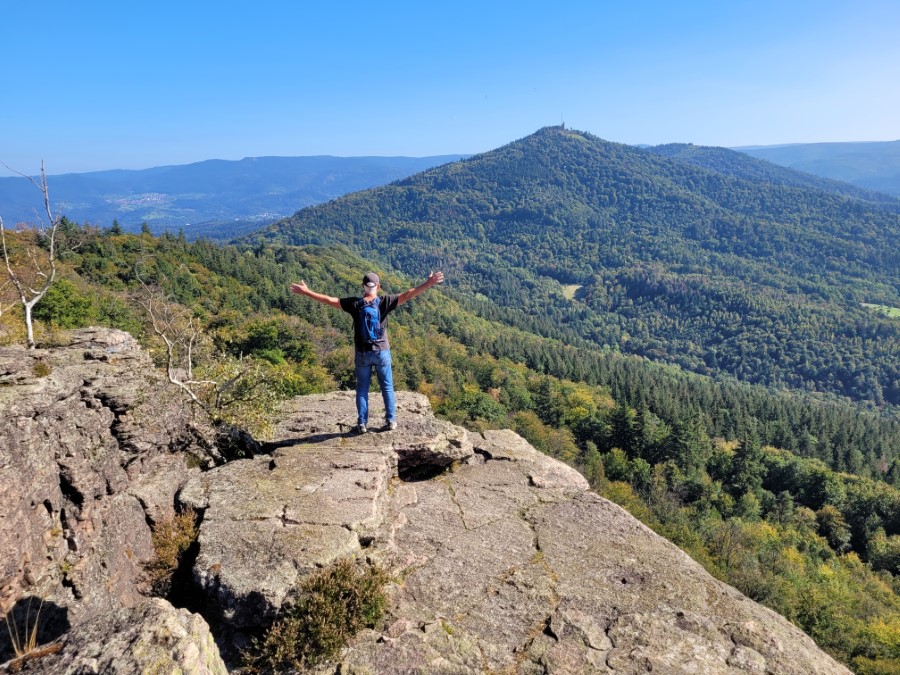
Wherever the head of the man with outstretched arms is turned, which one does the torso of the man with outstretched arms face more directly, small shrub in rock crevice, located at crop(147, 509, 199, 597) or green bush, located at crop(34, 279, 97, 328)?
the green bush

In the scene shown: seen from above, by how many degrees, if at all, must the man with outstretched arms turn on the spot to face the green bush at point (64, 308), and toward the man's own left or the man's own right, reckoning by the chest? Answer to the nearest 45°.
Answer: approximately 45° to the man's own left

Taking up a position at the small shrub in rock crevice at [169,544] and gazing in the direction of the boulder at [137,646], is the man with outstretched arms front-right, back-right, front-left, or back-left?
back-left

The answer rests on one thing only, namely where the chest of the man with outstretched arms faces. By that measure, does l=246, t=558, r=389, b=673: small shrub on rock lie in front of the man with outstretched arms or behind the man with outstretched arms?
behind

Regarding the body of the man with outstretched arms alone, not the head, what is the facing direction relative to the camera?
away from the camera

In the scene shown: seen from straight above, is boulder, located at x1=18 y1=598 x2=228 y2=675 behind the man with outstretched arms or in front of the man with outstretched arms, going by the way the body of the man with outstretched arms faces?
behind

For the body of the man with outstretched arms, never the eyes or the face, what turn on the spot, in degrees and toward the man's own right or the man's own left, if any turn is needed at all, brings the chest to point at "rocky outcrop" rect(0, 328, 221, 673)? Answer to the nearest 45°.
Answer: approximately 135° to the man's own left
